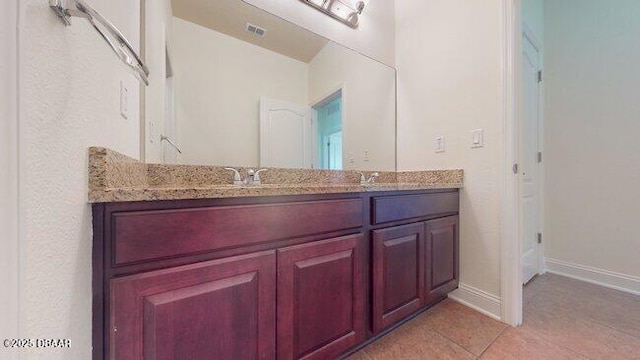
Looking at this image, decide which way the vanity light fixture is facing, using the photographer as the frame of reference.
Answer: facing the viewer and to the right of the viewer

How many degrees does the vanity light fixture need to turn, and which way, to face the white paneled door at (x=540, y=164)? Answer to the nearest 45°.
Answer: approximately 45° to its left

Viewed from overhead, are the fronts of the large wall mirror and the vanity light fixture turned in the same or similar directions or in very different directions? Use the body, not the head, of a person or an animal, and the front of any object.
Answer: same or similar directions

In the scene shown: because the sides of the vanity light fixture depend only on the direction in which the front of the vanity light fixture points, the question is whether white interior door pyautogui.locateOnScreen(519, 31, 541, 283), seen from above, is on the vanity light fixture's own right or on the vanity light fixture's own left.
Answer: on the vanity light fixture's own left

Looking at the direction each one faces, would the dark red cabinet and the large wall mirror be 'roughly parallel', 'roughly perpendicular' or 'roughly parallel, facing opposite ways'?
roughly parallel

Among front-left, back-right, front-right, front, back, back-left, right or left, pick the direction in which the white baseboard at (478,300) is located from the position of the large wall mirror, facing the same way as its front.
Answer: front-left

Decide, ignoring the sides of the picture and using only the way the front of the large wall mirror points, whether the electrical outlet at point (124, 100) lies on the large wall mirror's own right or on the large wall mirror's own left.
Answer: on the large wall mirror's own right

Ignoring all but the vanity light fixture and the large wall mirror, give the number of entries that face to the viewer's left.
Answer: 0

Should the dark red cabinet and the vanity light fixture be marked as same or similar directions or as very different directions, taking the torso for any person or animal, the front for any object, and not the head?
same or similar directions

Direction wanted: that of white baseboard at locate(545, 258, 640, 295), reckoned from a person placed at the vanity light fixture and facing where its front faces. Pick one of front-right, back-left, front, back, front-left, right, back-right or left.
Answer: front-left
